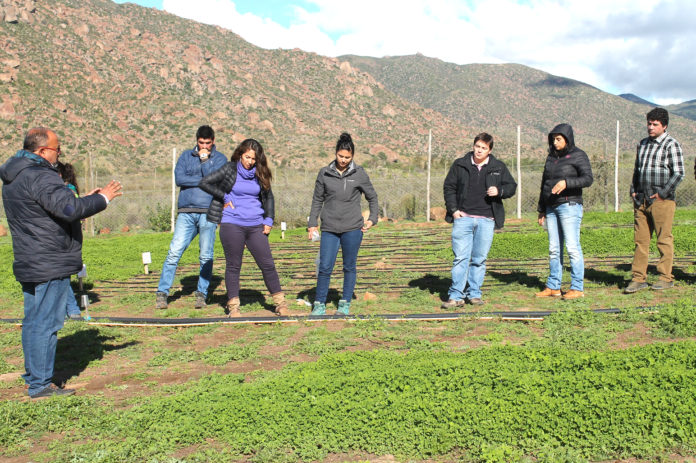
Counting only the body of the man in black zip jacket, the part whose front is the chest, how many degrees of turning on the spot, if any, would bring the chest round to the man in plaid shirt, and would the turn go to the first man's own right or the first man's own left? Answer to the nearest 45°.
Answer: approximately 90° to the first man's own left

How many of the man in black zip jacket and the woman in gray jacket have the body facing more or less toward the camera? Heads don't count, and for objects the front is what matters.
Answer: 2

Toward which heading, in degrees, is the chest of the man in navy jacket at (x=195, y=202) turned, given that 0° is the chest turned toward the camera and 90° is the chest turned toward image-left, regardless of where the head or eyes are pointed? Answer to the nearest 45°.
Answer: approximately 0°

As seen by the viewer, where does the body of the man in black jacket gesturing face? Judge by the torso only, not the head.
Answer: to the viewer's right

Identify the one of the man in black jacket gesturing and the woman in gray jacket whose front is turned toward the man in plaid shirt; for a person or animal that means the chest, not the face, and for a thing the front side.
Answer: the man in black jacket gesturing

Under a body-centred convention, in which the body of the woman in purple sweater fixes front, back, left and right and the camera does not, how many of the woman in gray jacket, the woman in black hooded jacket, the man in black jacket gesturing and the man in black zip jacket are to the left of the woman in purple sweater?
3

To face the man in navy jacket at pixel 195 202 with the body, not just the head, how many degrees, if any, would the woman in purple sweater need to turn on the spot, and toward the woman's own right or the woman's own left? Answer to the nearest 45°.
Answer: approximately 135° to the woman's own right

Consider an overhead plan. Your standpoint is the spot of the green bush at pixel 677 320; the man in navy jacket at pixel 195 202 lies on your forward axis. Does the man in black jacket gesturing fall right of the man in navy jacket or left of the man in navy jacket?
left
